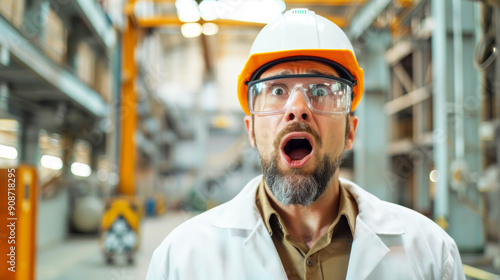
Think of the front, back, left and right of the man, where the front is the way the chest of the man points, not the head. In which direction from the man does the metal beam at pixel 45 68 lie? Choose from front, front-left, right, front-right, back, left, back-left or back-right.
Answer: back-right

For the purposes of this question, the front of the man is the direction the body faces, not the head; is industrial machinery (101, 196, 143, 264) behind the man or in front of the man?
behind

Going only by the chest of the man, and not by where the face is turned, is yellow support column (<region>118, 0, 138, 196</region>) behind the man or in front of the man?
behind

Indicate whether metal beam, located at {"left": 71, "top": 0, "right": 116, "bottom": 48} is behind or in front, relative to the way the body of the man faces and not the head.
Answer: behind

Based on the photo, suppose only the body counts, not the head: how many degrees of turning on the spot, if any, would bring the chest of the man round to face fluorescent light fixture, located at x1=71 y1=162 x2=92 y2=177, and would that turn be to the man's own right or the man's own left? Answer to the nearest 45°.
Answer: approximately 135° to the man's own right

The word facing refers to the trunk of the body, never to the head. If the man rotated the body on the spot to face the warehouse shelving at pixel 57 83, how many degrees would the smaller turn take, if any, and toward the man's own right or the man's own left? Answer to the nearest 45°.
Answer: approximately 135° to the man's own right

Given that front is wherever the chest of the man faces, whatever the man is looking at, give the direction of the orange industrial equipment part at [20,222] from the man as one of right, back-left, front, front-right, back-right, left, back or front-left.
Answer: back-right

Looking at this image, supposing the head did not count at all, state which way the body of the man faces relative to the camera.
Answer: toward the camera
